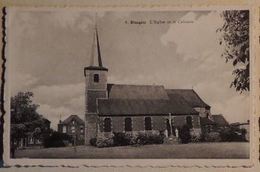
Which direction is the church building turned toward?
to the viewer's left
